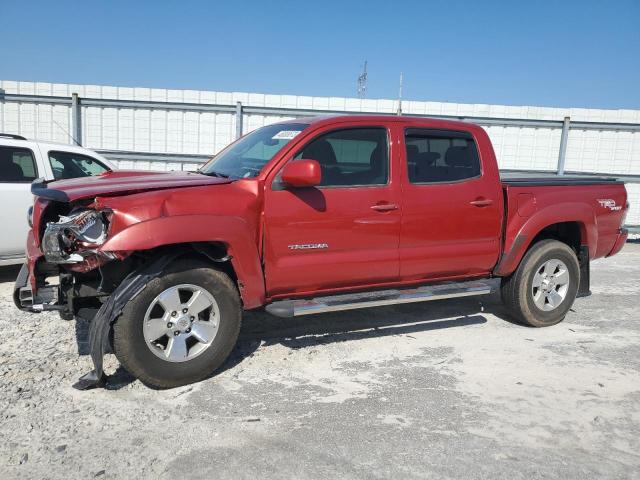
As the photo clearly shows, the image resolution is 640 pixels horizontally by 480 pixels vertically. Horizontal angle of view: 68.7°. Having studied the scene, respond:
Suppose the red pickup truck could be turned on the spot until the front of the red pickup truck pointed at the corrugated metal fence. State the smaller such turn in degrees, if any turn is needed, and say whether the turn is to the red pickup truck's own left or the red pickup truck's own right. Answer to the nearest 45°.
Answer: approximately 135° to the red pickup truck's own right

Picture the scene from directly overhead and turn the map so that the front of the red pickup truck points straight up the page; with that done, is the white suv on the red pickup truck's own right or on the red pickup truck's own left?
on the red pickup truck's own right

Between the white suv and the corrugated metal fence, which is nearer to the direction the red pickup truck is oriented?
the white suv

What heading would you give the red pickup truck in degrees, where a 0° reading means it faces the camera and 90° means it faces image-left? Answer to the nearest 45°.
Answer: approximately 45°
